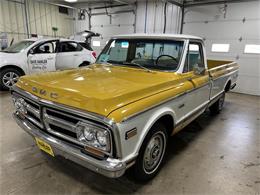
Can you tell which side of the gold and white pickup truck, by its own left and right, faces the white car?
right

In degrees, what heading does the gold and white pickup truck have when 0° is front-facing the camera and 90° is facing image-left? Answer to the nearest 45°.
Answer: approximately 45°
